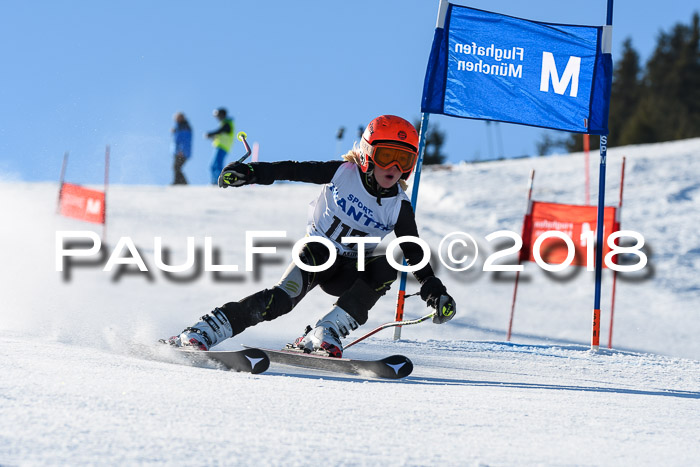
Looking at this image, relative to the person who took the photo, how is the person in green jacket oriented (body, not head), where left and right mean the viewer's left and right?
facing to the left of the viewer

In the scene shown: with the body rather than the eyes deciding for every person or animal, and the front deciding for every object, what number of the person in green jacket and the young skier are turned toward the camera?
1

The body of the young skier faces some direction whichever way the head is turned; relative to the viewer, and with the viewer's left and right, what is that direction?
facing the viewer

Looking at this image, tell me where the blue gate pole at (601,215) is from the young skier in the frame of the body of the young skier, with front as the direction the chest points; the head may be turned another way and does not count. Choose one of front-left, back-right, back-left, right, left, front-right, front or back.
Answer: back-left

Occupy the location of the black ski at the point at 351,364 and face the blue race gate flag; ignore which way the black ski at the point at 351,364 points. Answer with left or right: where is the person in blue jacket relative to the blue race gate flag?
left

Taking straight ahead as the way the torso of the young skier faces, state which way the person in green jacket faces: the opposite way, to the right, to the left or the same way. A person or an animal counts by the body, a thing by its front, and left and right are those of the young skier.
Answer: to the right

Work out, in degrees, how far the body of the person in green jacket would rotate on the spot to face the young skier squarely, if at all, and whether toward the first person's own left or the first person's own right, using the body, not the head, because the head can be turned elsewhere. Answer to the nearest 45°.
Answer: approximately 90° to the first person's own left
